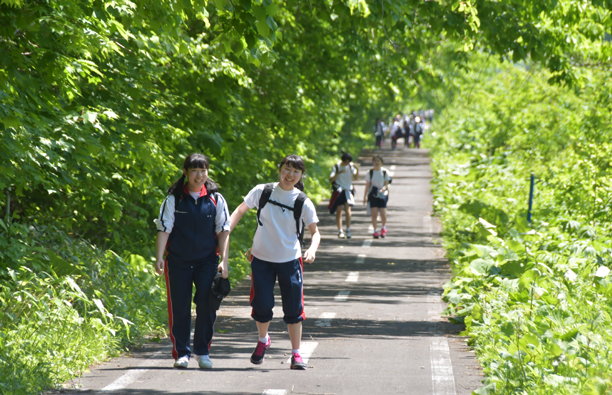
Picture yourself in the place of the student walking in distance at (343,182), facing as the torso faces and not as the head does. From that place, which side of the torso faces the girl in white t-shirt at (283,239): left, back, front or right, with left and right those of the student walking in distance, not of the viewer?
front

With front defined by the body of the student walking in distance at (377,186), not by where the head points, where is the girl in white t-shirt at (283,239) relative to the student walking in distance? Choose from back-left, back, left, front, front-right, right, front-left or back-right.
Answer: front

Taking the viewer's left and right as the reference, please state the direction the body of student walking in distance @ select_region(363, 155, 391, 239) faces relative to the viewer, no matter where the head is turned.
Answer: facing the viewer

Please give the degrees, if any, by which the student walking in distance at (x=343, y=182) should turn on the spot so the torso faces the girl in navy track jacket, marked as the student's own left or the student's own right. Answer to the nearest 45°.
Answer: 0° — they already face them

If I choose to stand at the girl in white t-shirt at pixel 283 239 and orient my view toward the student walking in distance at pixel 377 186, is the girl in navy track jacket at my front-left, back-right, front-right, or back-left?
back-left

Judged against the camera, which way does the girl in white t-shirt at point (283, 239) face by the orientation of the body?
toward the camera

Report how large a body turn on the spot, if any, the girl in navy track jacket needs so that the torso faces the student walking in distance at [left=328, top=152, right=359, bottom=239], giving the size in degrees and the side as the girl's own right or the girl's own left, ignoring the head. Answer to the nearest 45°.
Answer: approximately 180°

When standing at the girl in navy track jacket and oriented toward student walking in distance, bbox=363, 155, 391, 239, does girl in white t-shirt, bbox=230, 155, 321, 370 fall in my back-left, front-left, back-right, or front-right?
front-right

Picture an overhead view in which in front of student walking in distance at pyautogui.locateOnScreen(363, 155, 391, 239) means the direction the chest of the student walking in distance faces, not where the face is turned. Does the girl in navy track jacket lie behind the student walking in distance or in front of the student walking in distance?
in front

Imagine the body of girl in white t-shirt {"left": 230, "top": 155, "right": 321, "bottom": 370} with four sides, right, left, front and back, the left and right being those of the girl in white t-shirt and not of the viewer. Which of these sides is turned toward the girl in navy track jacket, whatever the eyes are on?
right

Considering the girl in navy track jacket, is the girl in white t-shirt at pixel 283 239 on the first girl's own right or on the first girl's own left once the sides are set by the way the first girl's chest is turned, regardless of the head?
on the first girl's own left

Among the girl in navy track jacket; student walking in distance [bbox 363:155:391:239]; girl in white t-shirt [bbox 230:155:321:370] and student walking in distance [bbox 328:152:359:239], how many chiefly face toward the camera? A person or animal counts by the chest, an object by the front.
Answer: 4

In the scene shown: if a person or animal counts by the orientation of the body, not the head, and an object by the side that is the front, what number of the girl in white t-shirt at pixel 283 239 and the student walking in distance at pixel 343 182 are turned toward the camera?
2

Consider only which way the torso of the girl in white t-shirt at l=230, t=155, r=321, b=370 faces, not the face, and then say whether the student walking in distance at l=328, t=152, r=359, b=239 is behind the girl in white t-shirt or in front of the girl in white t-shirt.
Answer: behind
